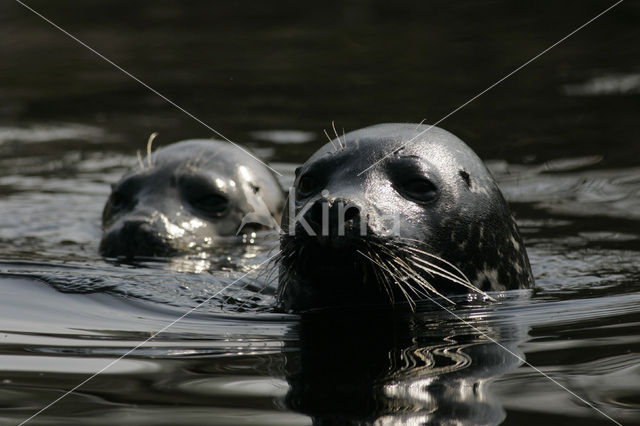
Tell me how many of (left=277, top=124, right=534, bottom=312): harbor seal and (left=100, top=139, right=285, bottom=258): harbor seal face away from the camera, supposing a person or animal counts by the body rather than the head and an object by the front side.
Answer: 0

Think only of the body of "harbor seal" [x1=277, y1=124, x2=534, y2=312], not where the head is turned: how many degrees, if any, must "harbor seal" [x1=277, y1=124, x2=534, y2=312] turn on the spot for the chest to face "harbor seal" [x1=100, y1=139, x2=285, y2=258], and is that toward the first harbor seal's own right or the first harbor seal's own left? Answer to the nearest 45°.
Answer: approximately 90° to the first harbor seal's own right

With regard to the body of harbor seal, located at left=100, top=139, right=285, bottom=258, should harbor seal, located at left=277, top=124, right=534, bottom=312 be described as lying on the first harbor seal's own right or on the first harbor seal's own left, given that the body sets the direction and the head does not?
on the first harbor seal's own left

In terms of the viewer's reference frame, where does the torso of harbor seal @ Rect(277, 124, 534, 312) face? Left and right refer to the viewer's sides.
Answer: facing the viewer and to the left of the viewer

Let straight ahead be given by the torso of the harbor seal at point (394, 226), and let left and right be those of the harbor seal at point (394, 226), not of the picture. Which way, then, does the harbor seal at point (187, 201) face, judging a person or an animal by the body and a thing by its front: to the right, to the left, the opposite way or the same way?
the same way
